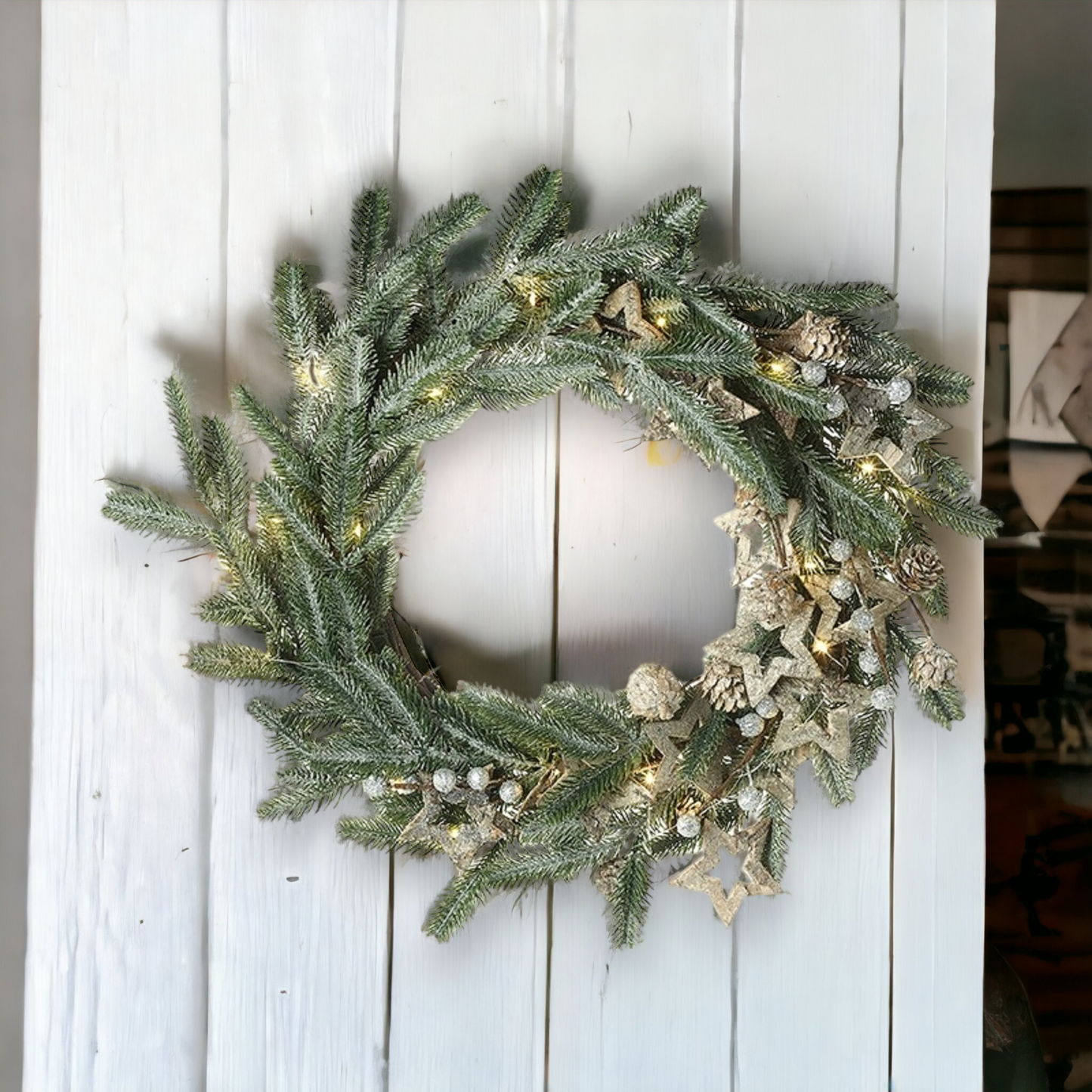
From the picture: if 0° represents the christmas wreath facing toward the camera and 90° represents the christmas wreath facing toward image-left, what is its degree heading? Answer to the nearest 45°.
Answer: approximately 0°
